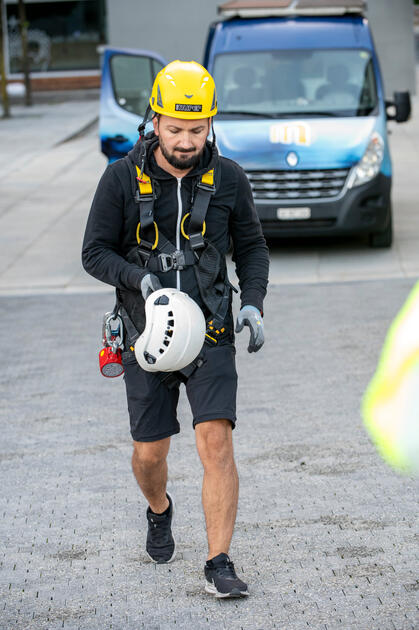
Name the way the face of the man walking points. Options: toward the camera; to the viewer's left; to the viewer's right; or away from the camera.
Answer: toward the camera

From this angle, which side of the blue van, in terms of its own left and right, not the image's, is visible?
front

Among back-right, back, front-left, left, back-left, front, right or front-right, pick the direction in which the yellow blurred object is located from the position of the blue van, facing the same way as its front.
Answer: front

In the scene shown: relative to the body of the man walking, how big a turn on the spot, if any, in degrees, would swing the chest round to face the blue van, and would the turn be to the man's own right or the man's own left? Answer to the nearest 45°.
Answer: approximately 180°

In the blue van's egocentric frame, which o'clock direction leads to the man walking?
The man walking is roughly at 12 o'clock from the blue van.

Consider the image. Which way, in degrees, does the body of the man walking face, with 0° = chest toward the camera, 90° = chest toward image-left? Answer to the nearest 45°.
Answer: approximately 0°

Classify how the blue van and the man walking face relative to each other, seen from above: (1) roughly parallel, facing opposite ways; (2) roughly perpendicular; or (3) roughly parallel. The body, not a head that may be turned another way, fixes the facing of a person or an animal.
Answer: roughly parallel

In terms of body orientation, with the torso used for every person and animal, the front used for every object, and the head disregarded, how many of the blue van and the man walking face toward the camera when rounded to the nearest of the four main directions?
2
